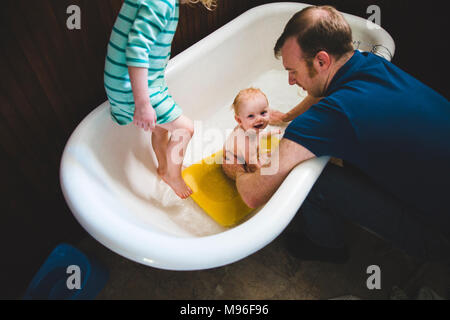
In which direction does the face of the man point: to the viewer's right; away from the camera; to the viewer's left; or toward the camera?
to the viewer's left

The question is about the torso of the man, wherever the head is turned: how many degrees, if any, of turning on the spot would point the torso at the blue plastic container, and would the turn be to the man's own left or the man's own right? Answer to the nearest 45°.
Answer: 0° — they already face it

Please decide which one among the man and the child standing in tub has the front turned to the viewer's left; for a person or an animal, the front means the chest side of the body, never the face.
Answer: the man

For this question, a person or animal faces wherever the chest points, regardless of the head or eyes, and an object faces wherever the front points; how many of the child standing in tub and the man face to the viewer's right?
1

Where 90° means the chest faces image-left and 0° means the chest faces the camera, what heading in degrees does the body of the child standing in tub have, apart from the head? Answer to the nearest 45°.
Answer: approximately 270°

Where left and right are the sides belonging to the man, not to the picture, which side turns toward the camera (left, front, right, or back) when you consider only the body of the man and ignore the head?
left
